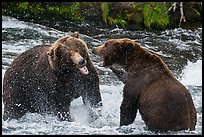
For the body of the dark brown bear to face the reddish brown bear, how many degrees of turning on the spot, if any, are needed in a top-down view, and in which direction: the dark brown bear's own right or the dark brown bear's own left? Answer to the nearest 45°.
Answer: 0° — it already faces it

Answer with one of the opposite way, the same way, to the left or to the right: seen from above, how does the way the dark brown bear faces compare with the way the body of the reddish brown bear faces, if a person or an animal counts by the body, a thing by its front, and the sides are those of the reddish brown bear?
the opposite way
